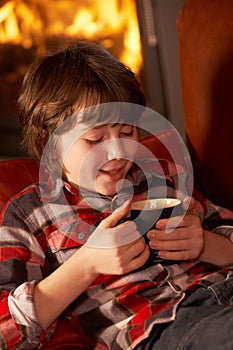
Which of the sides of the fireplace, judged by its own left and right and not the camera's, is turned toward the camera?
front

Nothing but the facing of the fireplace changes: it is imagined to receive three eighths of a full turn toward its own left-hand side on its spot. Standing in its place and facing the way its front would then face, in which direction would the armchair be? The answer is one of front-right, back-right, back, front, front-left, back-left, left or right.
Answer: back-right

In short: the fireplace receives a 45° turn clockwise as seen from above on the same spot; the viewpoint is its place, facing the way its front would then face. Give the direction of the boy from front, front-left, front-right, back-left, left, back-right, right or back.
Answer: front-left

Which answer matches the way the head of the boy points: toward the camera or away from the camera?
toward the camera

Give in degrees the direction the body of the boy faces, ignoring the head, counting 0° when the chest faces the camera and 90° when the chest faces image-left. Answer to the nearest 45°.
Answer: approximately 315°
